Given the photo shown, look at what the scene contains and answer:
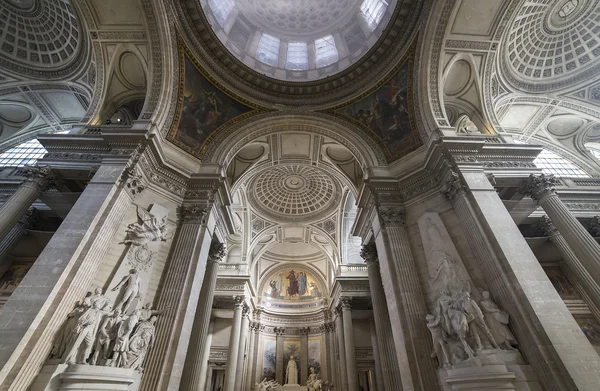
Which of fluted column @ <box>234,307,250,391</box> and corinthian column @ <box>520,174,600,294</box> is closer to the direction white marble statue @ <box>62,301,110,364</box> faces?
the corinthian column

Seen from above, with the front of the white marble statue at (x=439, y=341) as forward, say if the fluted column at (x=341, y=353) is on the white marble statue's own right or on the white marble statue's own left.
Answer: on the white marble statue's own right

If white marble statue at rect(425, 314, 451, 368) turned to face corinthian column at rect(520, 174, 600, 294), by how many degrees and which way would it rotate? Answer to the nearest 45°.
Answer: approximately 135° to its left

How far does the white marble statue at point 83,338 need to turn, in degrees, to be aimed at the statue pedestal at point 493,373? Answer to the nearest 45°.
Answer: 0° — it already faces it

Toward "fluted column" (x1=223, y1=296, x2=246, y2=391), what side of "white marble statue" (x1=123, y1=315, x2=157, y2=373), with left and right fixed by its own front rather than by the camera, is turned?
left
